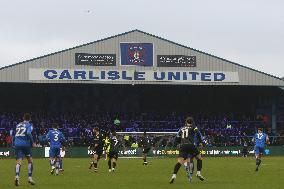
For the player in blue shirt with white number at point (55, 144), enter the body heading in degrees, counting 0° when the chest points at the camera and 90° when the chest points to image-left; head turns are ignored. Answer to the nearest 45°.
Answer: approximately 180°

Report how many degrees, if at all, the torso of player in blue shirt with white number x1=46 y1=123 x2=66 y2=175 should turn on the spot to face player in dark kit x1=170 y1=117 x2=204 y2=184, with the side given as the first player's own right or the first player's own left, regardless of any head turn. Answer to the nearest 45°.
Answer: approximately 135° to the first player's own right

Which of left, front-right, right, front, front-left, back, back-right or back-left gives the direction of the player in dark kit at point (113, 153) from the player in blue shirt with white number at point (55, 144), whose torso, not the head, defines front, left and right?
front-right
